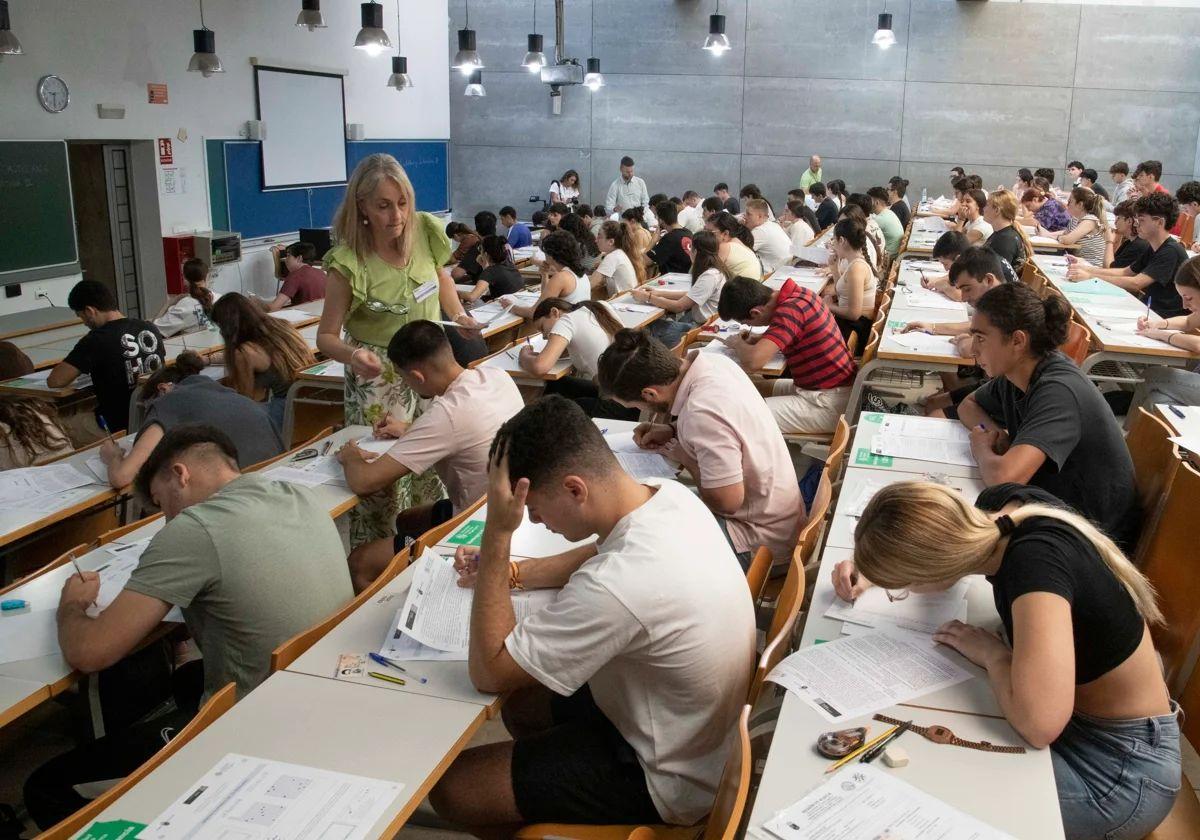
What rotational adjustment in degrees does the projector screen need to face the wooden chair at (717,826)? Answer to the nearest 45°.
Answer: approximately 45° to its right

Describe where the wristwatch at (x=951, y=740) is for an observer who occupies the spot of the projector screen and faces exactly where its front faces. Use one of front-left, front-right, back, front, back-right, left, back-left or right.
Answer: front-right

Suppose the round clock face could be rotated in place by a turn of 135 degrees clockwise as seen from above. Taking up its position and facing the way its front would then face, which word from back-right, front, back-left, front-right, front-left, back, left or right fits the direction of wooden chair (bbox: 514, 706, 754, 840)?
left

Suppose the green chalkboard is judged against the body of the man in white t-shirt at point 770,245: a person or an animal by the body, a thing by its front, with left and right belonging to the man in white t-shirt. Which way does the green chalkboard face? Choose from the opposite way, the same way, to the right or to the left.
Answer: the opposite way

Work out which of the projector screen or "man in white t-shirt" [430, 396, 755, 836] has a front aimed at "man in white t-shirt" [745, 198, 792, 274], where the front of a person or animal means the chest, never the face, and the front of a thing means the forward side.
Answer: the projector screen

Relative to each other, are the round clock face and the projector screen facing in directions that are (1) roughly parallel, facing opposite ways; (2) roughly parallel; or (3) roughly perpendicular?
roughly parallel

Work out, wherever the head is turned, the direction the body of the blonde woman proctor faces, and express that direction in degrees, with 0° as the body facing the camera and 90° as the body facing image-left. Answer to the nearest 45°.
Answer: approximately 315°

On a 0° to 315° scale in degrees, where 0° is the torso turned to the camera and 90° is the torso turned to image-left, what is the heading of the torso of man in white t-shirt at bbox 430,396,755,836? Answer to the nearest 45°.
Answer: approximately 90°

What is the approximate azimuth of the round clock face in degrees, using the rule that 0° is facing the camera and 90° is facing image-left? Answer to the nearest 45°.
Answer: approximately 315°

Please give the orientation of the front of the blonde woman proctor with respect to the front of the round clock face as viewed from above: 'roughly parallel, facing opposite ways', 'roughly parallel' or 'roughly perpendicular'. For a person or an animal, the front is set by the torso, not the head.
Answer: roughly parallel

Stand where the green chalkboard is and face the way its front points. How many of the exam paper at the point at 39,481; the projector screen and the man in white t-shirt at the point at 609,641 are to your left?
1

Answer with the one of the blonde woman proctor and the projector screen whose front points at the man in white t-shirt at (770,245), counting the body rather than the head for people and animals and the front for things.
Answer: the projector screen

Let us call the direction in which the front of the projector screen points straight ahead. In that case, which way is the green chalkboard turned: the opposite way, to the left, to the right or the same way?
the same way
